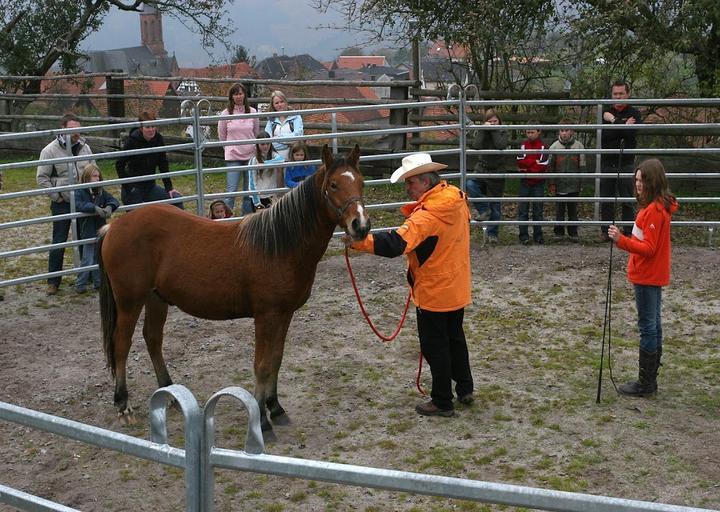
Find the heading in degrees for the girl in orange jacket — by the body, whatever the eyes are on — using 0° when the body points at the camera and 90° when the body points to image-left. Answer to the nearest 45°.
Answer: approximately 90°

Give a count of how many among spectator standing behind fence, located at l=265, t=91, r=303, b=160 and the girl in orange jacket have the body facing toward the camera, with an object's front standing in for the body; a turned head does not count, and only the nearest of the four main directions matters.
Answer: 1

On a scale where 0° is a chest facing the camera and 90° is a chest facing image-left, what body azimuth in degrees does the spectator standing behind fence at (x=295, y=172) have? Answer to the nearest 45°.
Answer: approximately 0°

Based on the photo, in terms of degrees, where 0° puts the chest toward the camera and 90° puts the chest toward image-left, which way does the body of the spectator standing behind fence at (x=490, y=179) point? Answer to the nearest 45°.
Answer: approximately 45°

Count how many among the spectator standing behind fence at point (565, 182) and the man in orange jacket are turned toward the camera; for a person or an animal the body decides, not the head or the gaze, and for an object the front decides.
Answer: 1

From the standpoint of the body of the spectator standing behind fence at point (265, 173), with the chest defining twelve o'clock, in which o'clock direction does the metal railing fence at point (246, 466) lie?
The metal railing fence is roughly at 12 o'clock from the spectator standing behind fence.

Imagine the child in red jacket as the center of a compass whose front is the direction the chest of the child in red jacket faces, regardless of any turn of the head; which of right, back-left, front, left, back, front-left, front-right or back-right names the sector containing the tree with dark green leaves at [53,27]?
back-right
